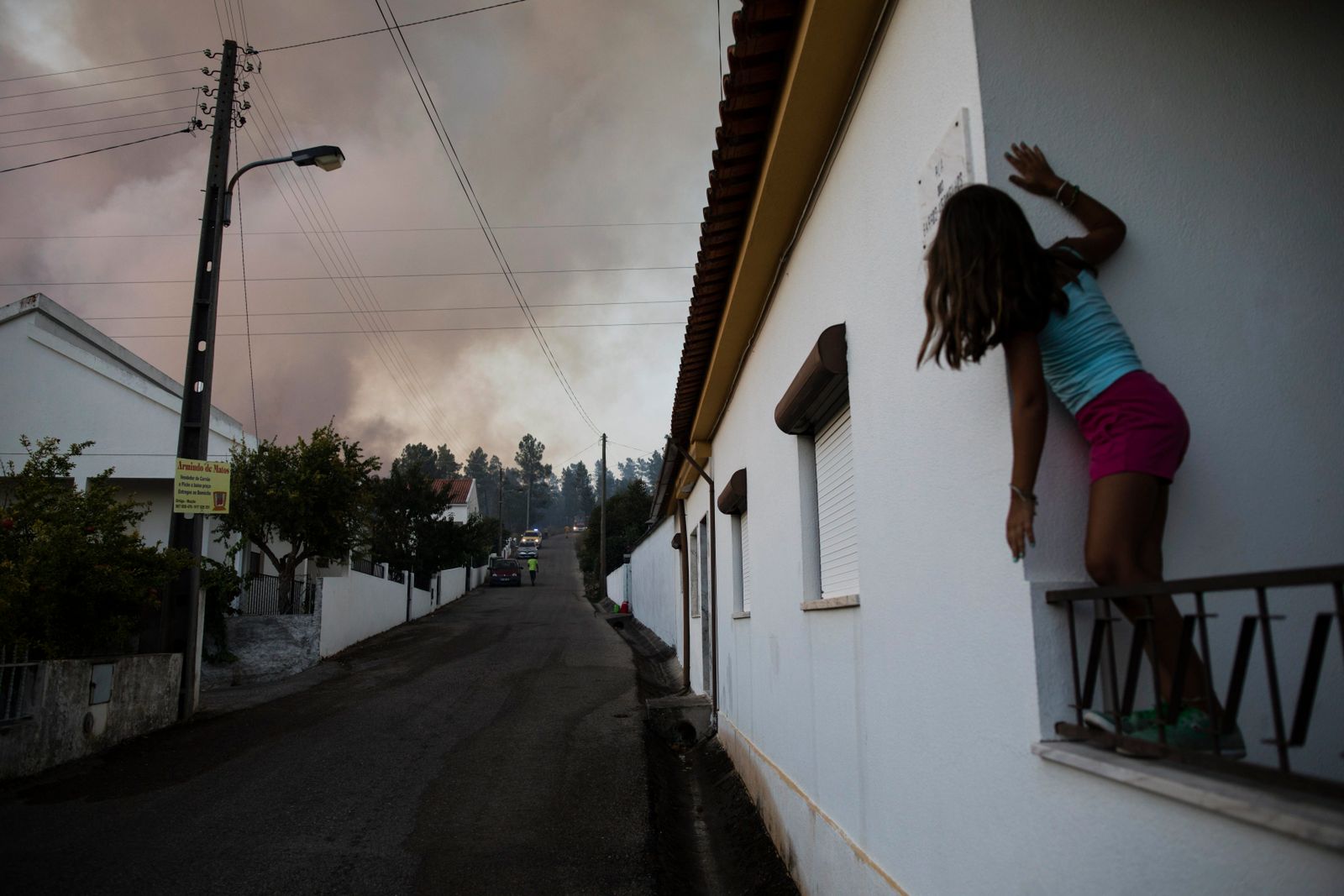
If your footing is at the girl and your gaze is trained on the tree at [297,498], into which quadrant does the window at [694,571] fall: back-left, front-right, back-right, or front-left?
front-right

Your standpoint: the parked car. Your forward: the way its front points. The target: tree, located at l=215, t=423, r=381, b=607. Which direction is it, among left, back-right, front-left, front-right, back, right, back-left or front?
front

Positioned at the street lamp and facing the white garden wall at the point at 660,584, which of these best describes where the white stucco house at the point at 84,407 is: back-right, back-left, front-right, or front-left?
front-left

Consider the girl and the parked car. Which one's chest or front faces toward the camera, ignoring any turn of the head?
the parked car

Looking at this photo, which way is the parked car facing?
toward the camera

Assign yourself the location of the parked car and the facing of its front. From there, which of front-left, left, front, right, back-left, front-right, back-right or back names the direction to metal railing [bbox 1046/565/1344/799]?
front

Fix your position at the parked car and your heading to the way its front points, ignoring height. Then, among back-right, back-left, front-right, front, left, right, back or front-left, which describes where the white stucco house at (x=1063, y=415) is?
front

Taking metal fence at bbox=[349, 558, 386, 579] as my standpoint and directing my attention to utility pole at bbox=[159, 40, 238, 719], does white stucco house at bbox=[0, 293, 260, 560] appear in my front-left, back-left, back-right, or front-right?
front-right

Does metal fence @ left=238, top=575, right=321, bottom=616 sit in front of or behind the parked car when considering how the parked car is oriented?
in front

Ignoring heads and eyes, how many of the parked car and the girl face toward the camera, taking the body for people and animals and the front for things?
1
